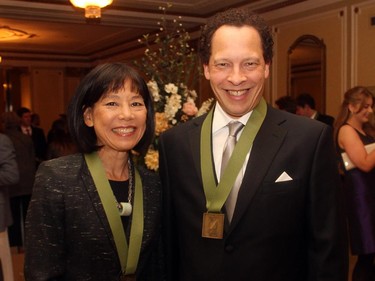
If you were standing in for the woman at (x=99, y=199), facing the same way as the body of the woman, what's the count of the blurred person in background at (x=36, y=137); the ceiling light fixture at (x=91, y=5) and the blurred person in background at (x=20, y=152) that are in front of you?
0

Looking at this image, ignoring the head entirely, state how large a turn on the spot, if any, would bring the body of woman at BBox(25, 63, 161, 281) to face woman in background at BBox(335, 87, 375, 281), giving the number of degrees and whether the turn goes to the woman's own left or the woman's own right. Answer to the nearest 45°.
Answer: approximately 90° to the woman's own left

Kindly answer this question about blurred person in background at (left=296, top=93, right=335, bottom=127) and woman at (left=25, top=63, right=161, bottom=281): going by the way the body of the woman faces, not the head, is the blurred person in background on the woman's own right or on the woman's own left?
on the woman's own left

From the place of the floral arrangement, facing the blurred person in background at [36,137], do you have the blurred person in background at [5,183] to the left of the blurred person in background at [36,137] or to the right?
left

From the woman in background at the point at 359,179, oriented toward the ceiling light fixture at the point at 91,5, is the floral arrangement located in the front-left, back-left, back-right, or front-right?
front-left

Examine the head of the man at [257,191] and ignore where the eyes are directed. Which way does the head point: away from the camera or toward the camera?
toward the camera

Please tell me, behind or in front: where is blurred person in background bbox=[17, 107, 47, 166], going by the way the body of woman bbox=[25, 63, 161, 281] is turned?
behind

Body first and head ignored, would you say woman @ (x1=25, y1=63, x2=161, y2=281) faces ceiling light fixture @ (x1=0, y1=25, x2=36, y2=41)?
no

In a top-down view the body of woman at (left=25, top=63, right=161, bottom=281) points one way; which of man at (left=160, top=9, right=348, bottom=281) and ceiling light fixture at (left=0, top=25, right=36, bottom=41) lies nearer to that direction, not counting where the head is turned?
the man

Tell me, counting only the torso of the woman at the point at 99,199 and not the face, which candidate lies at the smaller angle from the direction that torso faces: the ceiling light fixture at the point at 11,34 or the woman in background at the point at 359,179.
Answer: the woman in background

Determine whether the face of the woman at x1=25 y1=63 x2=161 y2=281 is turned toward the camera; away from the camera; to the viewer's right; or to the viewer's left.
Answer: toward the camera

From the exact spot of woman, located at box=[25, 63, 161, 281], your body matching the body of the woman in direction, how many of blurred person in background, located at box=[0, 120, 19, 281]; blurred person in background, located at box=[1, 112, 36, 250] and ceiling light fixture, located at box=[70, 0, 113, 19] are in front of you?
0

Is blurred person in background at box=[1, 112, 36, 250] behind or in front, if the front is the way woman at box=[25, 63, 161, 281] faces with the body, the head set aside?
behind

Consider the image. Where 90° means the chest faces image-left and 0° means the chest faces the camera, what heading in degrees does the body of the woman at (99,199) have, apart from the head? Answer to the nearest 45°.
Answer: approximately 315°

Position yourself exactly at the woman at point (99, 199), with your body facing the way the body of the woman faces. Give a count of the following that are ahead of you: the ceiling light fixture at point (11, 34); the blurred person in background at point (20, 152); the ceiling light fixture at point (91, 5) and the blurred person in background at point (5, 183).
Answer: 0

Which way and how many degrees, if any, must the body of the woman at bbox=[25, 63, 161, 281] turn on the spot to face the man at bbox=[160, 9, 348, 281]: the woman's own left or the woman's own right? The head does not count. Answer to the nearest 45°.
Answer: approximately 45° to the woman's own left
